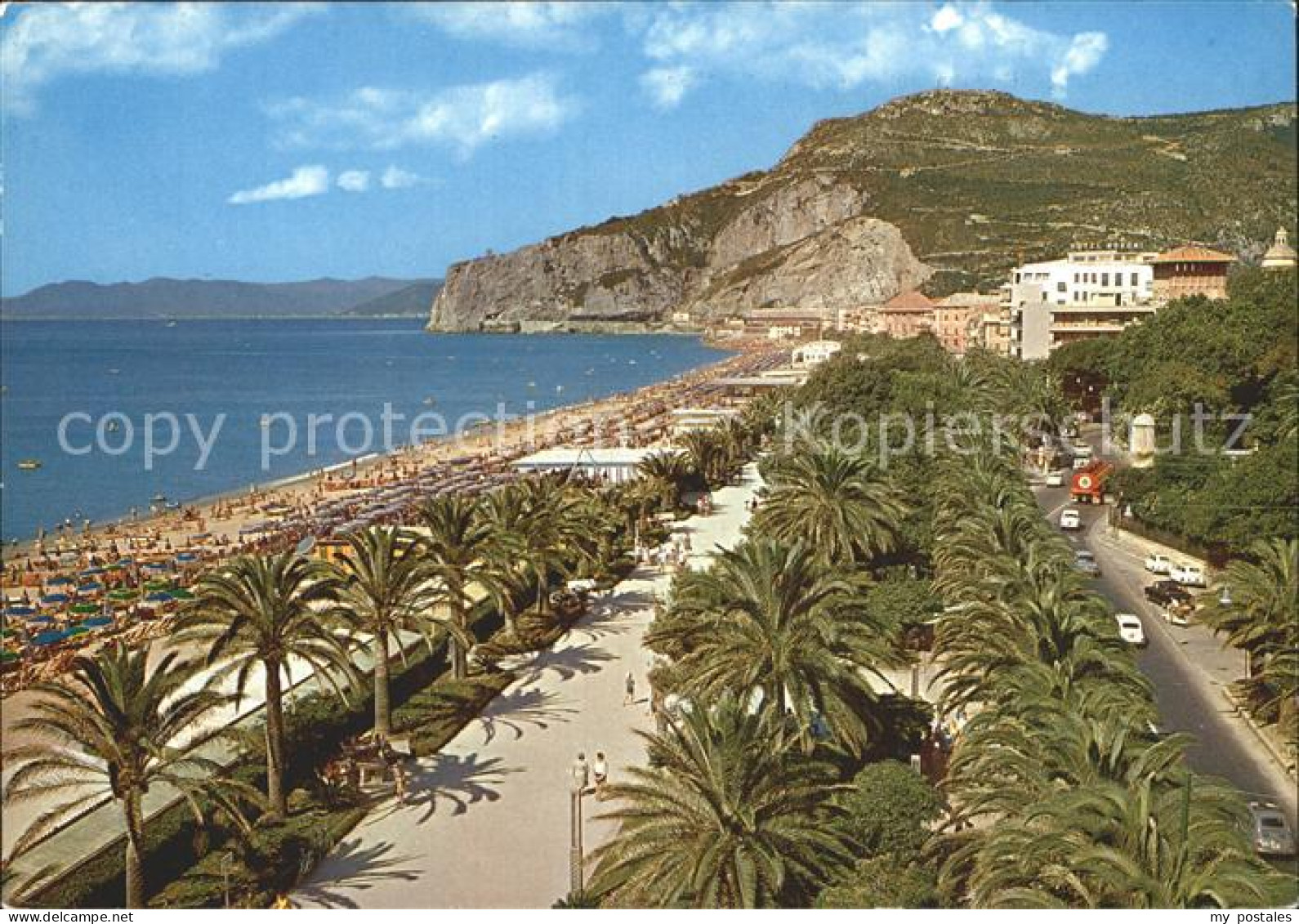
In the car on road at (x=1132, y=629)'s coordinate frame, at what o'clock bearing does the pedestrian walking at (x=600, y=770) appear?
The pedestrian walking is roughly at 1 o'clock from the car on road.

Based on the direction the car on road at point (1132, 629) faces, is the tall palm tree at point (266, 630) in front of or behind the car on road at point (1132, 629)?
in front

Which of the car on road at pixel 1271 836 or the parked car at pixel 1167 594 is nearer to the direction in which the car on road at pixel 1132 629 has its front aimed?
the car on road

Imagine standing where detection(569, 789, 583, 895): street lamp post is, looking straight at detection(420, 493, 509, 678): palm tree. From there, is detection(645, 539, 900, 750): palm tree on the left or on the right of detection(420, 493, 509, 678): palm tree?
right

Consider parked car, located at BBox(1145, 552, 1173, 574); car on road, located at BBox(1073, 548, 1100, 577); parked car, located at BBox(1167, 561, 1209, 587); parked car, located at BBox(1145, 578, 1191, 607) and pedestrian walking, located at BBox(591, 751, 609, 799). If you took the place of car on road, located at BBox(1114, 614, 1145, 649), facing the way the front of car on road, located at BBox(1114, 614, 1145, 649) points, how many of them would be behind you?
4

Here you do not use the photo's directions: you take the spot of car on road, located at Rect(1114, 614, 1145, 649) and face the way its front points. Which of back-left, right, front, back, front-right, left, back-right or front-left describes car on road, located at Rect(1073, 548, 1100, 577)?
back

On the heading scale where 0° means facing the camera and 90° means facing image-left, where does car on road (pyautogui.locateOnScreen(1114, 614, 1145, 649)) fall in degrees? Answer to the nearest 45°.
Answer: approximately 0°

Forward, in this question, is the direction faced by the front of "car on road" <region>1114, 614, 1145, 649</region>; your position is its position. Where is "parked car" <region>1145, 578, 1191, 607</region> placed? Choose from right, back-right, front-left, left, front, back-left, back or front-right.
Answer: back

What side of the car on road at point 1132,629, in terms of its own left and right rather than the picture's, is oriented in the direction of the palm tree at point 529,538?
right

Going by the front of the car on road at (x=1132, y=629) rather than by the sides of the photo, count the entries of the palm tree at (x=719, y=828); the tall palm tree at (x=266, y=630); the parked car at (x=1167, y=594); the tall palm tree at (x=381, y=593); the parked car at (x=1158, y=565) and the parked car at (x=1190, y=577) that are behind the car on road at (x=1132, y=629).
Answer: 3

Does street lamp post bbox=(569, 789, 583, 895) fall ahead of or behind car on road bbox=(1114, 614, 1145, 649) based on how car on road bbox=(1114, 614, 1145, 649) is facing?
ahead

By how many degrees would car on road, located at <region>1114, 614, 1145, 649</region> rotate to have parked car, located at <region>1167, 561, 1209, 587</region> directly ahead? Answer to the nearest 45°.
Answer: approximately 180°

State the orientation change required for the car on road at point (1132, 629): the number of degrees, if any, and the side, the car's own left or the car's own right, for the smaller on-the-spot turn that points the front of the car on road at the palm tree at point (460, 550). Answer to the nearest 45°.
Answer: approximately 45° to the car's own right

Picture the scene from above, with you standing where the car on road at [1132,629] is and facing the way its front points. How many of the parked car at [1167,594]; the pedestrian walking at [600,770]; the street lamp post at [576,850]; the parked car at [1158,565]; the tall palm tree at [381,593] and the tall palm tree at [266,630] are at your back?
2

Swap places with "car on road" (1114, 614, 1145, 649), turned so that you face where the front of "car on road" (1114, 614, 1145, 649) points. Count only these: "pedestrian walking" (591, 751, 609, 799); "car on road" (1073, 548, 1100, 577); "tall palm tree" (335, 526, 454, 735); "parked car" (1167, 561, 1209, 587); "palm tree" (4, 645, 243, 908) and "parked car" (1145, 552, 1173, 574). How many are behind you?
3
